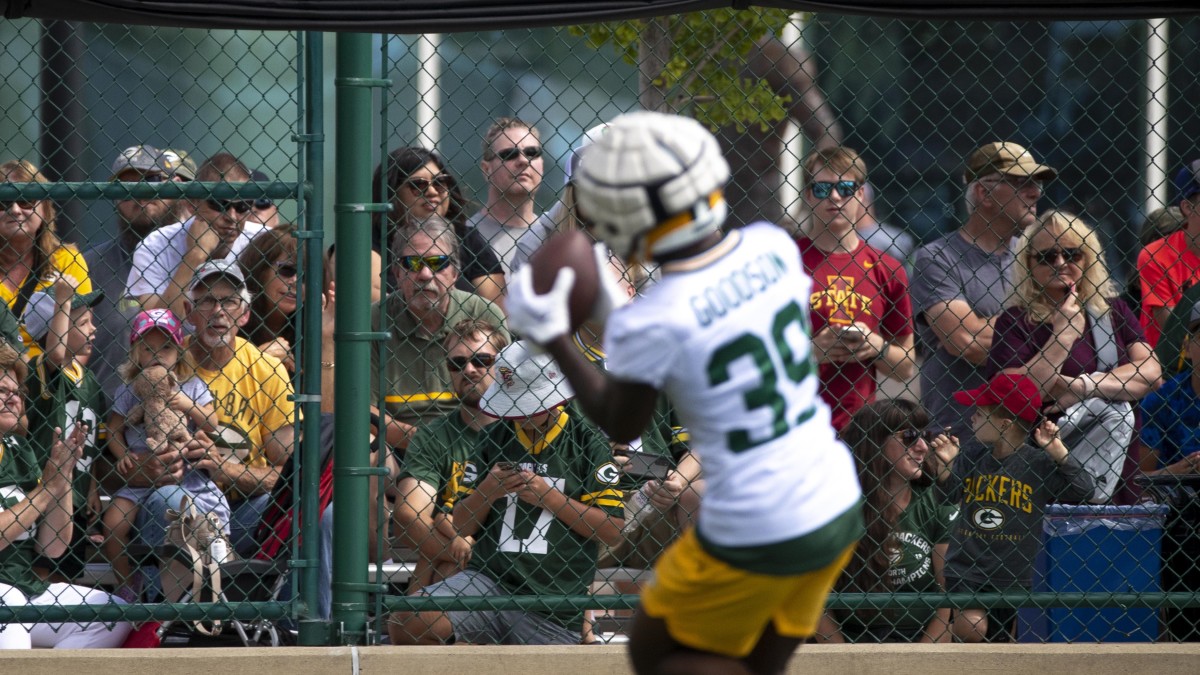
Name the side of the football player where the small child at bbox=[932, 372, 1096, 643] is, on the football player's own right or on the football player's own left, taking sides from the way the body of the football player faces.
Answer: on the football player's own right

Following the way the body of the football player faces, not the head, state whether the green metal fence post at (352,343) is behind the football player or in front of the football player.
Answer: in front

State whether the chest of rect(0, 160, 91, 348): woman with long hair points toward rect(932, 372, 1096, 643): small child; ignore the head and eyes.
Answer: no

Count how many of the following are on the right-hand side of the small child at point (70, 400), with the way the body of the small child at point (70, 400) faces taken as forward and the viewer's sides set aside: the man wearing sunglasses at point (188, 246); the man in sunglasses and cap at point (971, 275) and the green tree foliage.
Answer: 0

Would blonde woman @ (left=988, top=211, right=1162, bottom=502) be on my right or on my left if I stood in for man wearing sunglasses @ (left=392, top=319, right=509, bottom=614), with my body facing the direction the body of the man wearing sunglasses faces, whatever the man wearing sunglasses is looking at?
on my left

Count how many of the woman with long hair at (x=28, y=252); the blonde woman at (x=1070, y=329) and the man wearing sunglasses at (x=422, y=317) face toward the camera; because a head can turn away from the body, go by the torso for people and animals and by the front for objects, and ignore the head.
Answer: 3

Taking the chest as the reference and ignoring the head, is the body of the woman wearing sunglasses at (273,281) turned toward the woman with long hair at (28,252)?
no

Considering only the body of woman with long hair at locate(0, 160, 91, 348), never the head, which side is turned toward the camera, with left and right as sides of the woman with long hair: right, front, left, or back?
front

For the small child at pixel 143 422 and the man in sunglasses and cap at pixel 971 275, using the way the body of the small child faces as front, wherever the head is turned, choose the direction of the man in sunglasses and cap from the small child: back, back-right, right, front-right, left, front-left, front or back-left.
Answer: left

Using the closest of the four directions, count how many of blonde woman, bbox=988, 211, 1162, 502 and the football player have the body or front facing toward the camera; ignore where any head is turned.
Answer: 1

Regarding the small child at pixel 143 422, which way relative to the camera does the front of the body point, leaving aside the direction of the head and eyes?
toward the camera

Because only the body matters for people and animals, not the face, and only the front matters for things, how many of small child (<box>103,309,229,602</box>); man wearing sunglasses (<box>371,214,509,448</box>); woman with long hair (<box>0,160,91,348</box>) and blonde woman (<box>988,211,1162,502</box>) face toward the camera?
4

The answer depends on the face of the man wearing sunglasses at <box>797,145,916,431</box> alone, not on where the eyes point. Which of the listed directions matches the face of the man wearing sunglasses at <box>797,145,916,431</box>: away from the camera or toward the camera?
toward the camera

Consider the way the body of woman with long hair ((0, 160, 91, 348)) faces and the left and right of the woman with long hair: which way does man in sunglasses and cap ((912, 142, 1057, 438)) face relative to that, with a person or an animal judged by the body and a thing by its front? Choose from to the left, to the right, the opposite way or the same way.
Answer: the same way

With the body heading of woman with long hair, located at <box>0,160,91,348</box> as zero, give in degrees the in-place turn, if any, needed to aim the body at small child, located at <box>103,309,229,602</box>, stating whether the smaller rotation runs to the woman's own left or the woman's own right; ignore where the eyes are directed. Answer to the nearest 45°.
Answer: approximately 45° to the woman's own left

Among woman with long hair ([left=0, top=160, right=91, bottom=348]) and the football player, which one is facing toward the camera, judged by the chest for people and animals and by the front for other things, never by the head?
the woman with long hair

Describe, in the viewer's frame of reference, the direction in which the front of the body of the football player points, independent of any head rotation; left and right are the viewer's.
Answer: facing away from the viewer and to the left of the viewer

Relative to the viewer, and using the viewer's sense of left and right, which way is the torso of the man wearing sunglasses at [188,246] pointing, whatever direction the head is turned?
facing the viewer and to the right of the viewer

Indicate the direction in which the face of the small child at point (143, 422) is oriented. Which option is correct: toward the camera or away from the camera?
toward the camera
